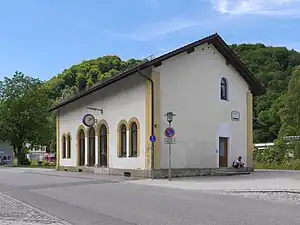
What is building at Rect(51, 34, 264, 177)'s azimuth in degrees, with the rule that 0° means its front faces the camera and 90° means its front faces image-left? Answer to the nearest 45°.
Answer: approximately 45°

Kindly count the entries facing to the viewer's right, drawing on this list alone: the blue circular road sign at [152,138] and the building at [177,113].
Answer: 0

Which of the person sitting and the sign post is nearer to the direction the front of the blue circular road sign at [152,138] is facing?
the sign post

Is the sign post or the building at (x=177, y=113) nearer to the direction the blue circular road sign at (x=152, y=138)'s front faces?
the sign post

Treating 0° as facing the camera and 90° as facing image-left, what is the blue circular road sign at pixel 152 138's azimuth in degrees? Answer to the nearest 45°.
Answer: approximately 0°

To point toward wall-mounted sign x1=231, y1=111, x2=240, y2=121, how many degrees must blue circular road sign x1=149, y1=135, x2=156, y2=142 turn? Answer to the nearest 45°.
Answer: approximately 135° to its left
